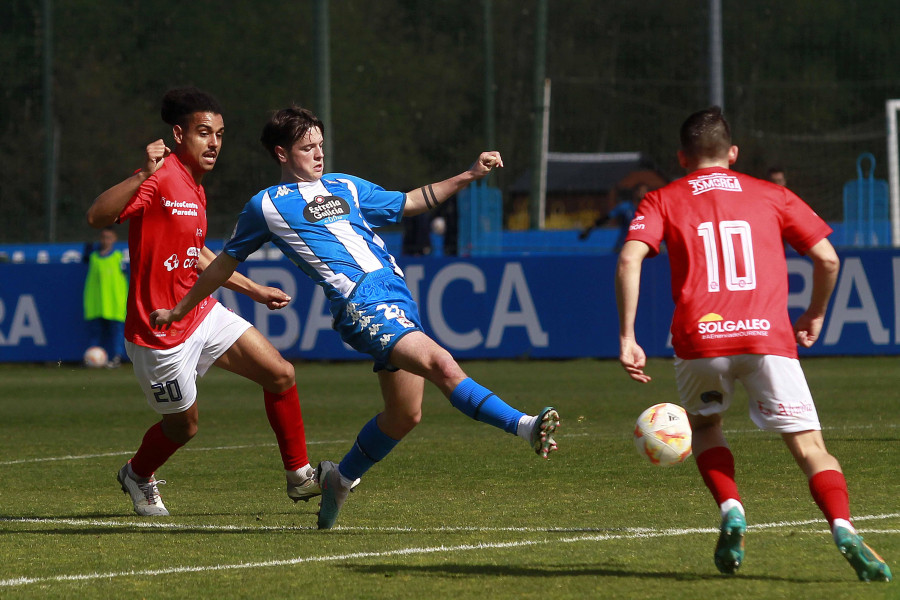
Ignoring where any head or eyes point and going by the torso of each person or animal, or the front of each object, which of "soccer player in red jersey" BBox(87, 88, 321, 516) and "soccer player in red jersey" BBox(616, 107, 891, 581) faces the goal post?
"soccer player in red jersey" BBox(616, 107, 891, 581)

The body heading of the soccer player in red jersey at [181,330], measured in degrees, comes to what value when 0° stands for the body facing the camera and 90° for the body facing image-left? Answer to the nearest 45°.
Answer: approximately 315°

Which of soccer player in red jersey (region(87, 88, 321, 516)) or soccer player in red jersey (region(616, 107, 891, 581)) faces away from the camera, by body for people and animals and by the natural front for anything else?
soccer player in red jersey (region(616, 107, 891, 581))

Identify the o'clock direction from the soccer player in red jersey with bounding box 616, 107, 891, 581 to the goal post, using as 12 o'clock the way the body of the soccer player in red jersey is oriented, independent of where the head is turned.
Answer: The goal post is roughly at 12 o'clock from the soccer player in red jersey.

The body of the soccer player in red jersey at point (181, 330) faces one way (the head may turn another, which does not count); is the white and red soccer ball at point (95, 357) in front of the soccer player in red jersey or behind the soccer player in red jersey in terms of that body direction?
behind

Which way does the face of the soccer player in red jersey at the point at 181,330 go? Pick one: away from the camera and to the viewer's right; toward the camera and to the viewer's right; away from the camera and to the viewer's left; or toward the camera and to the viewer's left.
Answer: toward the camera and to the viewer's right

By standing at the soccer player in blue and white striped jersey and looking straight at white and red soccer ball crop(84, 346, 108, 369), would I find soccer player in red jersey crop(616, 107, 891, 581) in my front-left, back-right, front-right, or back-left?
back-right

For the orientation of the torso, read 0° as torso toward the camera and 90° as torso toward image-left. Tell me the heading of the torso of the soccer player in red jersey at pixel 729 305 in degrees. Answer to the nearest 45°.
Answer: approximately 180°

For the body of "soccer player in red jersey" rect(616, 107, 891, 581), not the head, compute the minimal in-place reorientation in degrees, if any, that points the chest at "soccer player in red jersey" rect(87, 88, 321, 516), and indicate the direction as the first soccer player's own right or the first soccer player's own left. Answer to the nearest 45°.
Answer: approximately 45° to the first soccer player's own left

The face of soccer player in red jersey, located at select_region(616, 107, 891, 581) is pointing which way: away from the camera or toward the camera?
away from the camera

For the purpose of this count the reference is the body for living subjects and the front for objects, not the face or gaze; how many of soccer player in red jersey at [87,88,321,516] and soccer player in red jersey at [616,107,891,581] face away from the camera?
1
